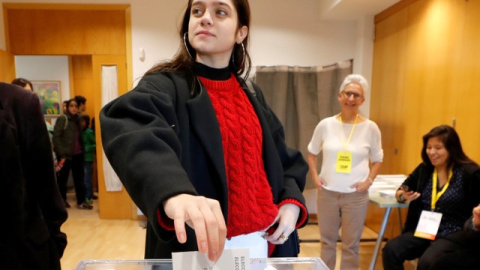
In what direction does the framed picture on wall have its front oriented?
toward the camera

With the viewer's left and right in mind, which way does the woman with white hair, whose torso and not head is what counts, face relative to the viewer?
facing the viewer

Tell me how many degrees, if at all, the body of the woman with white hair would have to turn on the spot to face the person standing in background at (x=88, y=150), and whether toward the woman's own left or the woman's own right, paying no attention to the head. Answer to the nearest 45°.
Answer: approximately 90° to the woman's own right

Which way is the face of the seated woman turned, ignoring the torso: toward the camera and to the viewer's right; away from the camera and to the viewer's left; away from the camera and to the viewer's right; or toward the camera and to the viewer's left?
toward the camera and to the viewer's left

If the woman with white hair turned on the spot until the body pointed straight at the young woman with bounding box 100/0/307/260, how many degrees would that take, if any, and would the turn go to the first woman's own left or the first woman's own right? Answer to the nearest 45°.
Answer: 0° — they already face them

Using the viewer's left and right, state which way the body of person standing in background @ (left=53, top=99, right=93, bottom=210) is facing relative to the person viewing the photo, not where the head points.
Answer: facing the viewer and to the right of the viewer

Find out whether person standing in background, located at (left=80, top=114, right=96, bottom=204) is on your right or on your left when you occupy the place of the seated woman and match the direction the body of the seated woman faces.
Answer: on your right

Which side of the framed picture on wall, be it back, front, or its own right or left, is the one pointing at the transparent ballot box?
front

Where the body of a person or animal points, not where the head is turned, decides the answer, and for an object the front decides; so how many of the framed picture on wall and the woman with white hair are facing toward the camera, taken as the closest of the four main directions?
2

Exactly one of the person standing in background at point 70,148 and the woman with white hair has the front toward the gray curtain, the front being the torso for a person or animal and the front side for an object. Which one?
the person standing in background
